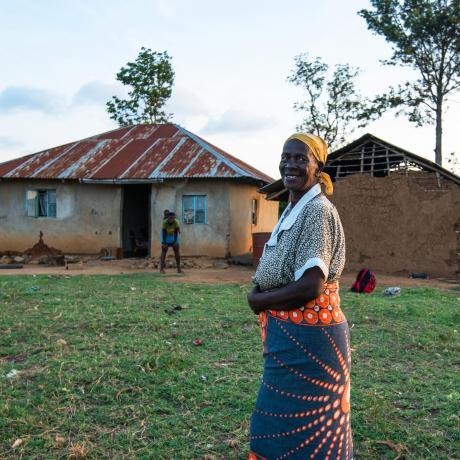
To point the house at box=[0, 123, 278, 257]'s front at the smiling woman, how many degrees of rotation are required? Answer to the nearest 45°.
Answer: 0° — it already faces them

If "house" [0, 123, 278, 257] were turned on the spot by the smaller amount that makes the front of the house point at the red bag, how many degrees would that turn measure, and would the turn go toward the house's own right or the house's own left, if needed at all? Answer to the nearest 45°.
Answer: approximately 45° to the house's own left

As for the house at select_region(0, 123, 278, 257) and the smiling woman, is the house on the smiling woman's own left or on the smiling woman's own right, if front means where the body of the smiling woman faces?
on the smiling woman's own right
